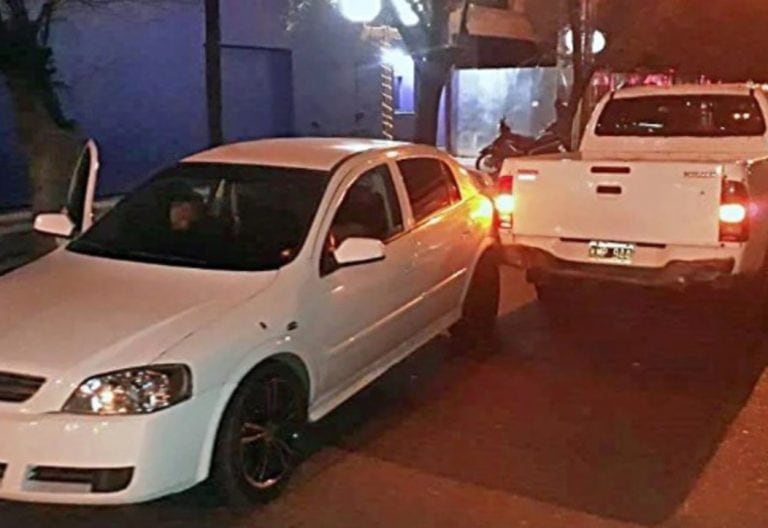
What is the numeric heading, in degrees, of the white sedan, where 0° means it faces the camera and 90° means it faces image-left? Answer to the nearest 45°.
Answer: approximately 45°

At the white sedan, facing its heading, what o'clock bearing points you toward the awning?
The awning is roughly at 5 o'clock from the white sedan.

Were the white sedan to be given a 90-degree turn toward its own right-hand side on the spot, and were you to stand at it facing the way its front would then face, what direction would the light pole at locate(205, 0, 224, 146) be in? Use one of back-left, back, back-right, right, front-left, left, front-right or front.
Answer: front-right

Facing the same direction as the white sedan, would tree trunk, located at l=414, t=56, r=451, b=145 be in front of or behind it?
behind

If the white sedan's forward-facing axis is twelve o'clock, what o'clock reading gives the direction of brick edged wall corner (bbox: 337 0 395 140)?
The brick edged wall corner is roughly at 5 o'clock from the white sedan.

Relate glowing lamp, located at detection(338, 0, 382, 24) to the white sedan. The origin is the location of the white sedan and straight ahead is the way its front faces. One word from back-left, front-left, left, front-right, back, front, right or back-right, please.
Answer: back-right

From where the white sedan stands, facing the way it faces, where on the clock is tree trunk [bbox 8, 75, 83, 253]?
The tree trunk is roughly at 4 o'clock from the white sedan.
